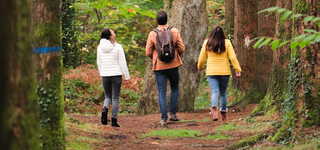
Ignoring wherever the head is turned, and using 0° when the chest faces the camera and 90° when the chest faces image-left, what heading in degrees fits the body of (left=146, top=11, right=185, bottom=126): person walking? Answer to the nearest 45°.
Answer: approximately 180°

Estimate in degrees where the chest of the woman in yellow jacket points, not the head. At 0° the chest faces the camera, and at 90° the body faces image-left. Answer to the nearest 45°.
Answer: approximately 180°

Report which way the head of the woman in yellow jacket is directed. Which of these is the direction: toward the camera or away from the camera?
away from the camera

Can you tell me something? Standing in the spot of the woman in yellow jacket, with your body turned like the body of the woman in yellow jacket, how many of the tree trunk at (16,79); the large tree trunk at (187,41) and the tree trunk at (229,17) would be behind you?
1

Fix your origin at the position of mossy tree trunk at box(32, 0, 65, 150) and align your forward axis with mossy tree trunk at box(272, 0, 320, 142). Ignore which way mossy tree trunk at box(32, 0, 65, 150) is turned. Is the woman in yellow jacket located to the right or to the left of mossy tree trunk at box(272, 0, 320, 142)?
left

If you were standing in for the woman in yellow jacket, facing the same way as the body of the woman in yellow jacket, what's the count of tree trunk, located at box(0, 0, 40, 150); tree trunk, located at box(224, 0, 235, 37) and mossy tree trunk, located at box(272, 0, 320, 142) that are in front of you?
1

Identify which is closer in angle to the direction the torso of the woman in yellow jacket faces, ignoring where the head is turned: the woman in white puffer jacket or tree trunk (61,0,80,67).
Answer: the tree trunk

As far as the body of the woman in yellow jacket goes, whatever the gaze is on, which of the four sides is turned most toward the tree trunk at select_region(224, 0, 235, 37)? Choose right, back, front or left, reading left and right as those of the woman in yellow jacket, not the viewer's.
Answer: front

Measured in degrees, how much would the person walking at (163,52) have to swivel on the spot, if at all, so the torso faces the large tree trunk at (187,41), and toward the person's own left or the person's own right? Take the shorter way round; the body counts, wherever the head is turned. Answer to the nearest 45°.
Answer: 0° — they already face it

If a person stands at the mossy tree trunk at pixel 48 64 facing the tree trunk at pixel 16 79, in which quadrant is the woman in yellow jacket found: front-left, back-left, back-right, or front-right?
back-left

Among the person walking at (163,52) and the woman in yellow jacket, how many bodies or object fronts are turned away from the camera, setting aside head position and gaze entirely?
2

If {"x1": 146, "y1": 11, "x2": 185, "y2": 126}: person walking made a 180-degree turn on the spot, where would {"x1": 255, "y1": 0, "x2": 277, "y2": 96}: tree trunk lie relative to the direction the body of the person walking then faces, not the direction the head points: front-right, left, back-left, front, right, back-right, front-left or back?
back-left

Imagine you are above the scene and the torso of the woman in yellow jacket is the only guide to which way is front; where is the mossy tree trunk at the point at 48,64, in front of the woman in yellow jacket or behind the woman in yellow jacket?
behind

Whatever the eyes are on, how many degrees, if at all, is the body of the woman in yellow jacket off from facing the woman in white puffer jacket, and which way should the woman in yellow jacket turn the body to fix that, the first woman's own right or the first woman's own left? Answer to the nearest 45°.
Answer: approximately 90° to the first woman's own left

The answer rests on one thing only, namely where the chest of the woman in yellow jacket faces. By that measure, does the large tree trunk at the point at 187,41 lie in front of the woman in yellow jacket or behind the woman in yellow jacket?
in front
